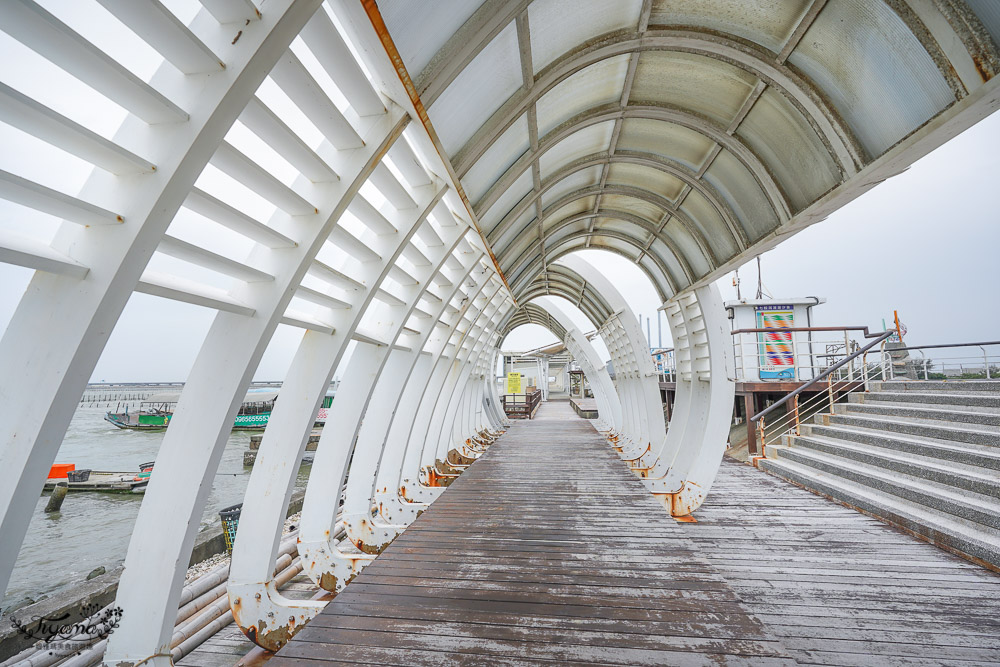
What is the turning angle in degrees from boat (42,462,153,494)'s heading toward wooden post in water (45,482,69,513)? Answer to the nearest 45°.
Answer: approximately 135° to its right

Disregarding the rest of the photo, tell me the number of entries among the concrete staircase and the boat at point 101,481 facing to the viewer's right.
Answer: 1

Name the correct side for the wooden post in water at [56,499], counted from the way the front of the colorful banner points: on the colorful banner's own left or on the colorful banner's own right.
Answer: on the colorful banner's own right

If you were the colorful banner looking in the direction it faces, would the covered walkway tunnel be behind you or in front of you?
in front

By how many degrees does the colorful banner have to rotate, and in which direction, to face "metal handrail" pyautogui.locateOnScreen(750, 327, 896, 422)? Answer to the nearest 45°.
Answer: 0° — it already faces it

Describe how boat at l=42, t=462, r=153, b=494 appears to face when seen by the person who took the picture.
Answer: facing to the right of the viewer

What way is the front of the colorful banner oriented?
toward the camera

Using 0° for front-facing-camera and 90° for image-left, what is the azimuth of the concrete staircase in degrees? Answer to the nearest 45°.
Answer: approximately 45°

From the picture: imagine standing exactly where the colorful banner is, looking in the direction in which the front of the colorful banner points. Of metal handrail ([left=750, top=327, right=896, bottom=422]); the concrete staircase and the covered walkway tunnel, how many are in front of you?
3

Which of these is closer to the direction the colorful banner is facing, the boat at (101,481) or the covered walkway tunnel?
the covered walkway tunnel

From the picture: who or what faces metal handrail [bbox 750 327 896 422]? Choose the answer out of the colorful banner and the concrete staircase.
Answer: the colorful banner

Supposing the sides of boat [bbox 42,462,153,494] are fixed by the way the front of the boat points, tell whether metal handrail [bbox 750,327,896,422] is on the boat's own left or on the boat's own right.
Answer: on the boat's own right

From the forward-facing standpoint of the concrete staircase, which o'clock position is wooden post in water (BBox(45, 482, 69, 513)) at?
The wooden post in water is roughly at 1 o'clock from the concrete staircase.
